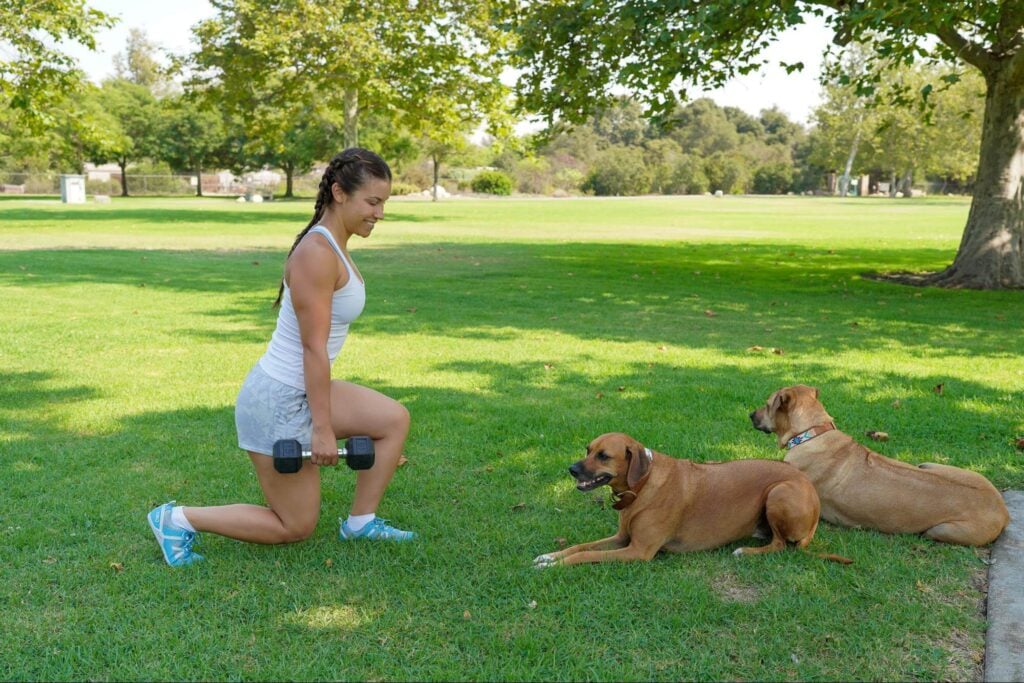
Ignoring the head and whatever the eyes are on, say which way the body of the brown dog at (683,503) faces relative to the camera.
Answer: to the viewer's left

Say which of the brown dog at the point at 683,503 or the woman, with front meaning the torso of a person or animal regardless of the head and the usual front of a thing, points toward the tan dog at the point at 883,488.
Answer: the woman

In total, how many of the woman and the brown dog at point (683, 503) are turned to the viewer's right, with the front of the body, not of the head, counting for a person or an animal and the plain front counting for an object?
1

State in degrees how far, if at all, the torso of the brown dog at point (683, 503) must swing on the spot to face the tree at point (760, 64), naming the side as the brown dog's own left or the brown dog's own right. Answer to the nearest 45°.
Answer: approximately 90° to the brown dog's own right

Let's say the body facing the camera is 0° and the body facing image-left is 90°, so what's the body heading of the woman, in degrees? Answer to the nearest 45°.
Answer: approximately 270°

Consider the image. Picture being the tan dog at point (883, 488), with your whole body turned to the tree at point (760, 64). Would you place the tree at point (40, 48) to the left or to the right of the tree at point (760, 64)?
left

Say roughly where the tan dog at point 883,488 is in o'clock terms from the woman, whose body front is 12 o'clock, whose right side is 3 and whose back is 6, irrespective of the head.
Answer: The tan dog is roughly at 12 o'clock from the woman.

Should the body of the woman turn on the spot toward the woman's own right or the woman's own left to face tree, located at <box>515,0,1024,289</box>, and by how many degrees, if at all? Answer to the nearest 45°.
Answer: approximately 45° to the woman's own left
